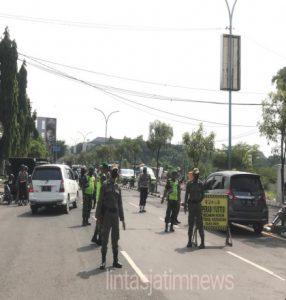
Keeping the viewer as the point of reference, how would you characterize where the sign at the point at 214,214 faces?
facing the viewer

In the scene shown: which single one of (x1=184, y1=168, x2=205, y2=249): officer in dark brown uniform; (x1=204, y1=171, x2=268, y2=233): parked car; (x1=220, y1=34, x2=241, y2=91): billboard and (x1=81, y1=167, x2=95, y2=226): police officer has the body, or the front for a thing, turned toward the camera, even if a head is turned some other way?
the officer in dark brown uniform

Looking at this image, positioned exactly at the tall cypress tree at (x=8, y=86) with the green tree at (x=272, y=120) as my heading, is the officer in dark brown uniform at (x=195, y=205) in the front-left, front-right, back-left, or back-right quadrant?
front-right

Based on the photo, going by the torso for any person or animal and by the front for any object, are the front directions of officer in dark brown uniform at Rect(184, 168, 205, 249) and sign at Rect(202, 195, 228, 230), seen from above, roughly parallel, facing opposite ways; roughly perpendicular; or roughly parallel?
roughly parallel

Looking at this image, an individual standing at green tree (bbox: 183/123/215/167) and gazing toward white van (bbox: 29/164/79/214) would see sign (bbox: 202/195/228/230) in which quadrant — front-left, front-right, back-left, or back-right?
front-left

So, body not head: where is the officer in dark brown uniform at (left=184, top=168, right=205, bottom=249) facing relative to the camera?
toward the camera

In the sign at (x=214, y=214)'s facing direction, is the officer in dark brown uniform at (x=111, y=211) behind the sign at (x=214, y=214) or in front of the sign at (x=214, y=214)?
in front

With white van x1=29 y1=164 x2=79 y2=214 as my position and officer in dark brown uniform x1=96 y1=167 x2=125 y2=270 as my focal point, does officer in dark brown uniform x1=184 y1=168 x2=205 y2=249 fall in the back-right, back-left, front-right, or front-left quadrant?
front-left

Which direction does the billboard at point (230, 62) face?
away from the camera

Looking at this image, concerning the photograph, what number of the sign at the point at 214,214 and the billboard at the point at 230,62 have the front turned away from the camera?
1
